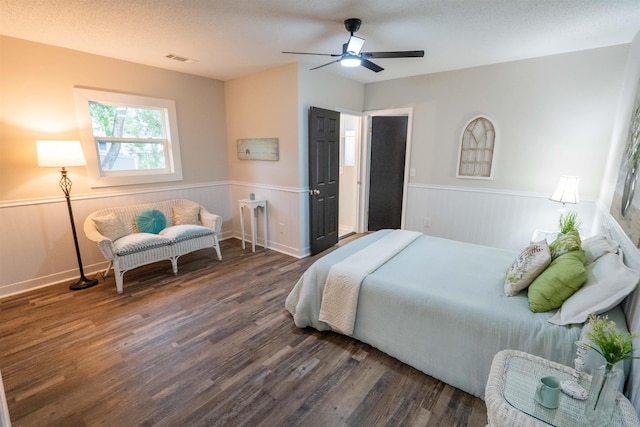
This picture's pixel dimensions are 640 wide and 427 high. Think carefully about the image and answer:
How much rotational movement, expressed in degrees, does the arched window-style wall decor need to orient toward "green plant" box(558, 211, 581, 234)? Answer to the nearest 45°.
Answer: approximately 45° to its left

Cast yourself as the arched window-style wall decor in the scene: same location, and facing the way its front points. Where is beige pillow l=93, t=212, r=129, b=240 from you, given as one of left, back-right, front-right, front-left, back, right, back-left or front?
front-right

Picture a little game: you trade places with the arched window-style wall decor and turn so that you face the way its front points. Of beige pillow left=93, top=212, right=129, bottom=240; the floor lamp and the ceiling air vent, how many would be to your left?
0

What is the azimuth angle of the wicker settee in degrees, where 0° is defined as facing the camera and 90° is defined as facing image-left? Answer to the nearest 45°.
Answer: approximately 315°

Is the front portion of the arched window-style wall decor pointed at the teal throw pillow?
no

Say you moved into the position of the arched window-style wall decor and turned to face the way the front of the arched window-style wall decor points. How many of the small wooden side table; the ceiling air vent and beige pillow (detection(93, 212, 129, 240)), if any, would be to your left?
0

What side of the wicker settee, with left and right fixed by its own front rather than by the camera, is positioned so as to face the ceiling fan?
front

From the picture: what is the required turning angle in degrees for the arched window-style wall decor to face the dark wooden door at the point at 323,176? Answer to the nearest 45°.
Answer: approximately 90° to its right

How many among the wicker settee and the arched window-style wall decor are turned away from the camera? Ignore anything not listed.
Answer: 0

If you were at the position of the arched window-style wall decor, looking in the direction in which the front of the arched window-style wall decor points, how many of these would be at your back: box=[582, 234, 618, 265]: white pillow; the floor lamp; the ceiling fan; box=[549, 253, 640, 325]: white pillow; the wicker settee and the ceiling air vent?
0

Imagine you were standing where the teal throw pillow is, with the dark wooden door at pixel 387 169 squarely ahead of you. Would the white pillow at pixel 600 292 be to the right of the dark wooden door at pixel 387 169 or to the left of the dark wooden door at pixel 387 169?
right

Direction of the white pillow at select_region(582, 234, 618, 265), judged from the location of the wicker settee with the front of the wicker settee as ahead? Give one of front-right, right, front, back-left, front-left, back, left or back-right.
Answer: front

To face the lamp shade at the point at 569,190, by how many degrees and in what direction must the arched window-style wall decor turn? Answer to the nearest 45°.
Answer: approximately 45° to its left

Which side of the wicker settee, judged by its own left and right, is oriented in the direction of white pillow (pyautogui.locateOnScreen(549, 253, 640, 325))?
front

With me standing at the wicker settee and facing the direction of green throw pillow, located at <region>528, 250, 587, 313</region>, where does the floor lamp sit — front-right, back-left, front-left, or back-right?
back-right

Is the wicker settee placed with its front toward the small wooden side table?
no

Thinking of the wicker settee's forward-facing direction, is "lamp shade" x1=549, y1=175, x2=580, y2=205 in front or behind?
in front

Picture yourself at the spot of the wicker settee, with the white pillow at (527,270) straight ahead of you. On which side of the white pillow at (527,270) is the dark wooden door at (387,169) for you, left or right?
left

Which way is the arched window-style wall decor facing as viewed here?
toward the camera

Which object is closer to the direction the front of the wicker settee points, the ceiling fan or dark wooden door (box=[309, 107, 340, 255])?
the ceiling fan

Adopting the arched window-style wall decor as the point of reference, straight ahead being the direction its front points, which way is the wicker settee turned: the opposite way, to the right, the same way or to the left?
to the left
